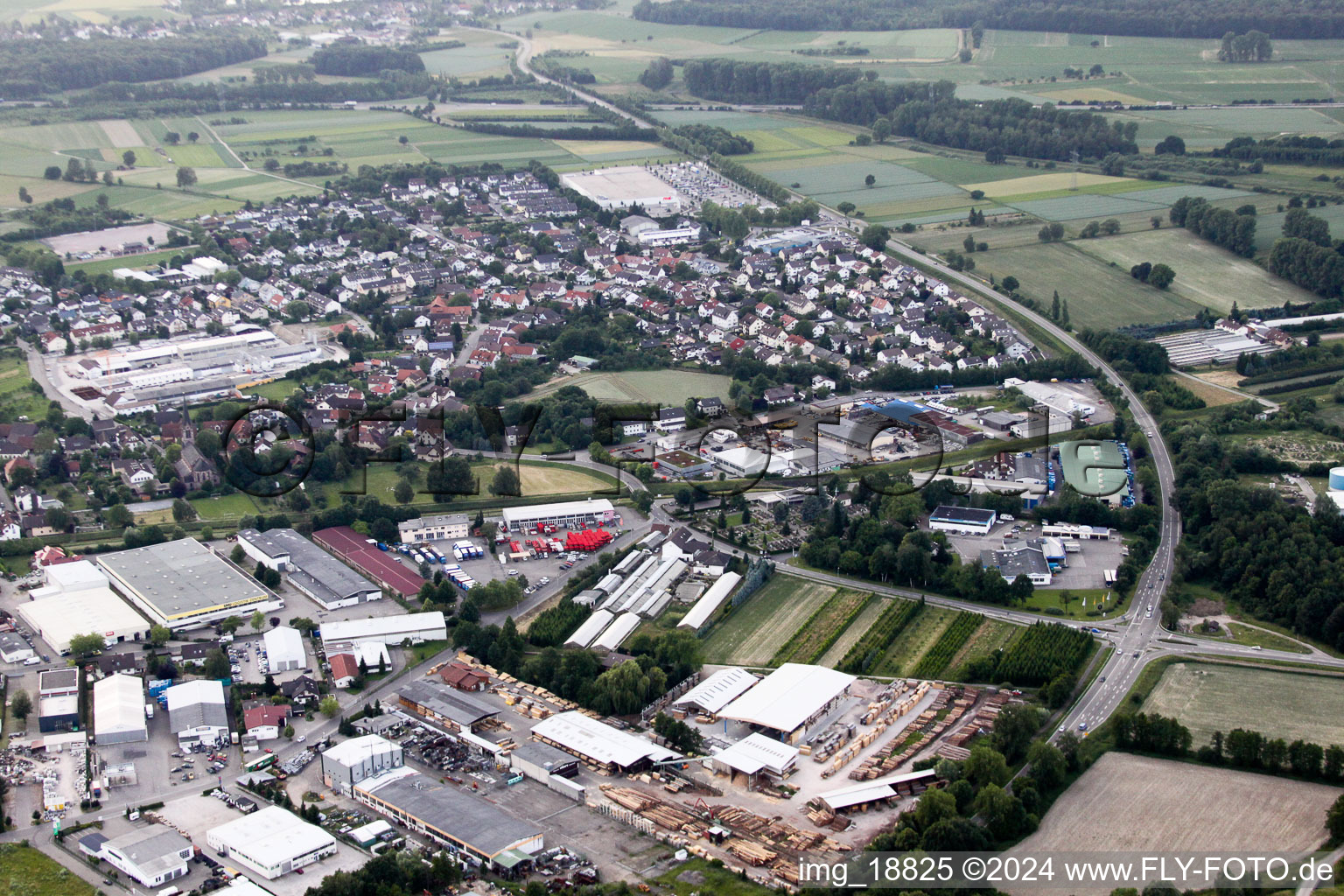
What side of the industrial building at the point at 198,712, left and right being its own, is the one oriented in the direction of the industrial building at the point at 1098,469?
left

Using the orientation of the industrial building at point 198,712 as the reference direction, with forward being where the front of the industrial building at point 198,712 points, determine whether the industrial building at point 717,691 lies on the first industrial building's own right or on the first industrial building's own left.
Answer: on the first industrial building's own left

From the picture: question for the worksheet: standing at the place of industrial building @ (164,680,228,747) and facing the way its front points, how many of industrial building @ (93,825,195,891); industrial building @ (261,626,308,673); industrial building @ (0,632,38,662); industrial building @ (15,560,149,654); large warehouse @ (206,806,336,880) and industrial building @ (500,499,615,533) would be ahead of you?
2

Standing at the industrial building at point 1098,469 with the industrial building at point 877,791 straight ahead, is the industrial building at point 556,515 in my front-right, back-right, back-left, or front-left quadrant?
front-right

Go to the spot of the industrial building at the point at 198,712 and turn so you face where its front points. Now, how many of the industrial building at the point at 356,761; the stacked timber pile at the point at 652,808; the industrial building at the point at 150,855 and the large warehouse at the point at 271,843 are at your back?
0

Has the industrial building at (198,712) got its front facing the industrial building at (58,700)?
no

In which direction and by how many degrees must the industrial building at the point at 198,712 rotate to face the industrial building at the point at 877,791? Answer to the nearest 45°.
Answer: approximately 45° to its left

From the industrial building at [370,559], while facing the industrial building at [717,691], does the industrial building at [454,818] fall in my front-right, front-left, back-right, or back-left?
front-right

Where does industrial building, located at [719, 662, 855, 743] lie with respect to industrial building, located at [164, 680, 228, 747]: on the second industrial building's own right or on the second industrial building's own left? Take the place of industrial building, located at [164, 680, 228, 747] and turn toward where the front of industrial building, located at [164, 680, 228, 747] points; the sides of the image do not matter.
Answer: on the second industrial building's own left

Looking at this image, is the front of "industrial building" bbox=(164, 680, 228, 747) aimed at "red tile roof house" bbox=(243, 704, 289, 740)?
no

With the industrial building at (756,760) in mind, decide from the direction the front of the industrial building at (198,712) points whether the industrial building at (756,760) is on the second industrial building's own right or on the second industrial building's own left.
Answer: on the second industrial building's own left

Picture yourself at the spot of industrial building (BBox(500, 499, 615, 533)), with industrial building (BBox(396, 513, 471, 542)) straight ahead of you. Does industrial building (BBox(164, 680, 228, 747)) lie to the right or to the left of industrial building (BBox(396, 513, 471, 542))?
left

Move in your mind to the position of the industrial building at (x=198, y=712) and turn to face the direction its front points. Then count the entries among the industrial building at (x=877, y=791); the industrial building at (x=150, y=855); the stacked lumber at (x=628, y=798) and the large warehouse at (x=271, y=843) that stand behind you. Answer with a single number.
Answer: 0

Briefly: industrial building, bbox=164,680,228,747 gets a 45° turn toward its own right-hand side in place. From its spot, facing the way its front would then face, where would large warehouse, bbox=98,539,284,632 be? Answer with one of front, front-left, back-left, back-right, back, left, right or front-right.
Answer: back-right

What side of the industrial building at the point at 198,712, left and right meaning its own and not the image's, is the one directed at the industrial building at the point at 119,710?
right

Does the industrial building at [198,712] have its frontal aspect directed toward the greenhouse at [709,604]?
no

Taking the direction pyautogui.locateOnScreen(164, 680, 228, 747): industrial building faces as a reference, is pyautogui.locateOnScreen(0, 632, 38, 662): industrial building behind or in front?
behind

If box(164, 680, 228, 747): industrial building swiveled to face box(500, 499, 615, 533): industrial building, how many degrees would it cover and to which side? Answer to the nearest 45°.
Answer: approximately 135° to its left

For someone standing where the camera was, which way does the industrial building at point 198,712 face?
facing the viewer

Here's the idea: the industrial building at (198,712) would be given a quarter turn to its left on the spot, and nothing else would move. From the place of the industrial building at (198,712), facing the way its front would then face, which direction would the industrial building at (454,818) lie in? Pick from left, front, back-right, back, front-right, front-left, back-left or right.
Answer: front-right

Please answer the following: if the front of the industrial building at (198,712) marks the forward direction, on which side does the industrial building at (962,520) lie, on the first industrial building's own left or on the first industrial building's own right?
on the first industrial building's own left
